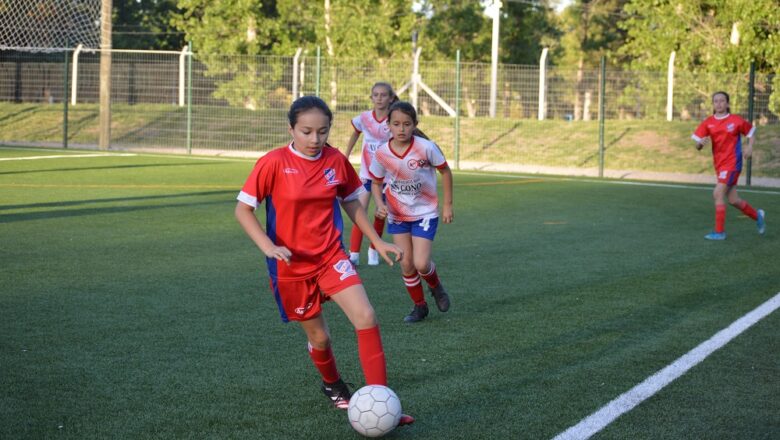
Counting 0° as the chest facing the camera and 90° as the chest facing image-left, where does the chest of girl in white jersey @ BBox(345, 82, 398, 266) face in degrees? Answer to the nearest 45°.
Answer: approximately 0°

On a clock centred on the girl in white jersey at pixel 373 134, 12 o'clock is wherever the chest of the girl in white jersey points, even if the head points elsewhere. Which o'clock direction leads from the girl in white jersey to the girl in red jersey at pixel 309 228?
The girl in red jersey is roughly at 12 o'clock from the girl in white jersey.

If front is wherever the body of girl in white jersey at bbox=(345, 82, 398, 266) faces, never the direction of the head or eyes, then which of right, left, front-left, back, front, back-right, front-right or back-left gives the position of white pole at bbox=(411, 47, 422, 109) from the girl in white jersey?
back

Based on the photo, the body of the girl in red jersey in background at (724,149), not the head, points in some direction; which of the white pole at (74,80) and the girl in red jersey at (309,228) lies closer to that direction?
the girl in red jersey

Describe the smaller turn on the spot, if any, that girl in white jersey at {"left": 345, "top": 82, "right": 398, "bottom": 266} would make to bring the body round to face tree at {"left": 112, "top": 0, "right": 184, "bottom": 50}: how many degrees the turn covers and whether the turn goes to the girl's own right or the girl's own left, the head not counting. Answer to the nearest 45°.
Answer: approximately 180°

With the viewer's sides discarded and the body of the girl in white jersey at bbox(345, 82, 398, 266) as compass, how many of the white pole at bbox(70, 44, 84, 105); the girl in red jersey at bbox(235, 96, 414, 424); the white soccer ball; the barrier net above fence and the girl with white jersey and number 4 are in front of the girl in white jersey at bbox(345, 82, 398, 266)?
3
